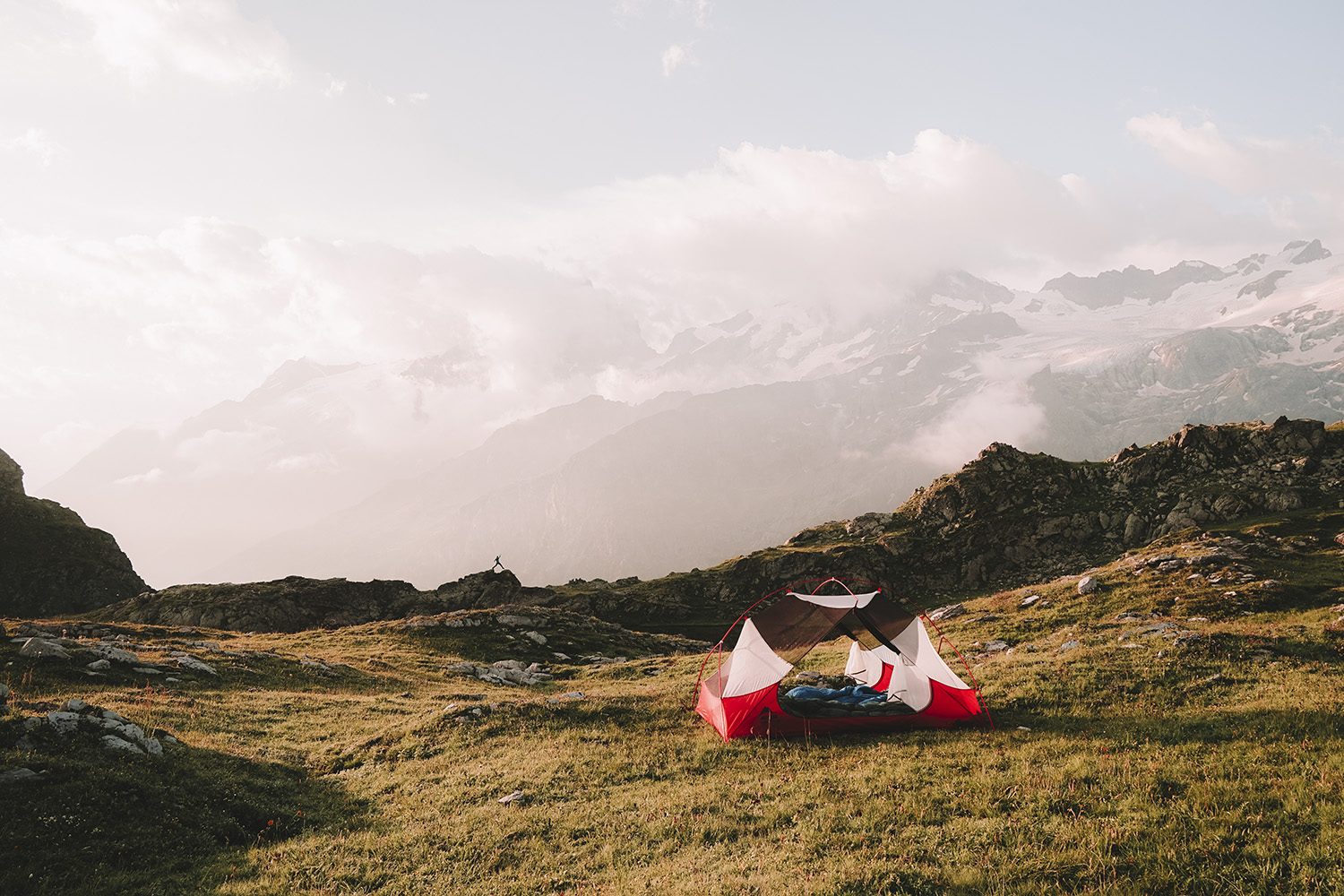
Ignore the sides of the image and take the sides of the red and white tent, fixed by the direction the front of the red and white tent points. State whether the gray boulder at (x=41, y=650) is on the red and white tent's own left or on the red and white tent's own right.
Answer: on the red and white tent's own right

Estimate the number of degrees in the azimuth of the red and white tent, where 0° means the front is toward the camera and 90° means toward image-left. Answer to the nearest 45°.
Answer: approximately 0°

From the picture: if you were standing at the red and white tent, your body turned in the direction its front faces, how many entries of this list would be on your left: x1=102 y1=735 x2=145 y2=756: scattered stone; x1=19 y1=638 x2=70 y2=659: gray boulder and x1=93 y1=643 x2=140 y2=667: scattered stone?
0

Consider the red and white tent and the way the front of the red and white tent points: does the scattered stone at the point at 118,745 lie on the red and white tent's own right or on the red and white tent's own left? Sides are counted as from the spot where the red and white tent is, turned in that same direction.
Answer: on the red and white tent's own right

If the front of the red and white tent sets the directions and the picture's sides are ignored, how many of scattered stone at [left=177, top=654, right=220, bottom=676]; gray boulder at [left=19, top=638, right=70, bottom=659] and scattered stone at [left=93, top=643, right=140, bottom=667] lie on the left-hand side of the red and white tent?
0

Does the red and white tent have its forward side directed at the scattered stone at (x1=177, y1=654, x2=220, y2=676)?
no

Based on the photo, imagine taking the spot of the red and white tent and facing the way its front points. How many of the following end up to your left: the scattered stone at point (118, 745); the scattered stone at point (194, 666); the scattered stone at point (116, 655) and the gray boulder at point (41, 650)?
0

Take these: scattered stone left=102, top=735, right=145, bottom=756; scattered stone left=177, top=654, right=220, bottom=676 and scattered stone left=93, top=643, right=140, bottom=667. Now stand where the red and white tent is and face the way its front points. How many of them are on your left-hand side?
0

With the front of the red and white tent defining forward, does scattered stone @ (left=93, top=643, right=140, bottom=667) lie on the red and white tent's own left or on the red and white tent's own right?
on the red and white tent's own right
